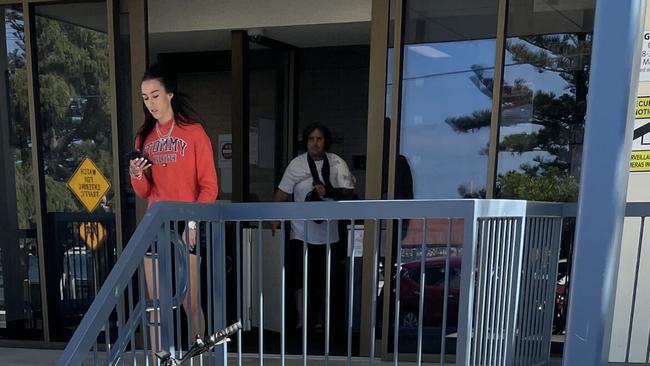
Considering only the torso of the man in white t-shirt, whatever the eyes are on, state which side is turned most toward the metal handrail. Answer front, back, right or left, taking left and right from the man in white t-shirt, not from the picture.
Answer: front

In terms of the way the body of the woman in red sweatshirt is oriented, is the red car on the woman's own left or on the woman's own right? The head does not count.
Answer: on the woman's own left

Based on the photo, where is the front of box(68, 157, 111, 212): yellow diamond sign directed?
toward the camera

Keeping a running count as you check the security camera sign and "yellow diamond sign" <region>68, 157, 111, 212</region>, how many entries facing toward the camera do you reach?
2

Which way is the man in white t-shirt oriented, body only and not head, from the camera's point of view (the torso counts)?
toward the camera

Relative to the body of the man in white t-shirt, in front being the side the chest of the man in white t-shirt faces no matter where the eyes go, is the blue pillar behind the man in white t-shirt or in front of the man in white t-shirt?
in front

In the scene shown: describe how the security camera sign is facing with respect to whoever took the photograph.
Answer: facing the viewer

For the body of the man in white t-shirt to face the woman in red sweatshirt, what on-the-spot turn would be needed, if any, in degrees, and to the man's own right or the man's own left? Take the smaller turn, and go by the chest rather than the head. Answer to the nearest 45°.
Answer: approximately 45° to the man's own right

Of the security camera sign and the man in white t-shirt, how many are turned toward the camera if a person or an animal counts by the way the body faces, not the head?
2
